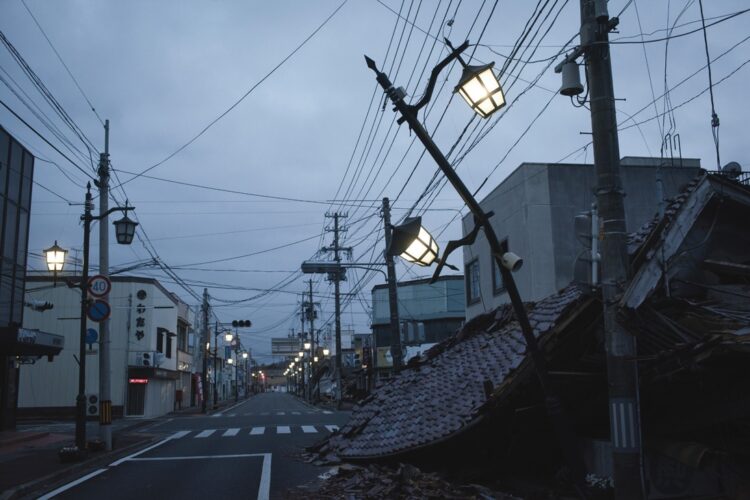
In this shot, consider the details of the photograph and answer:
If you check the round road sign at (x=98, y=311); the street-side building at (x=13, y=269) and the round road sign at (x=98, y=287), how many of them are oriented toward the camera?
2

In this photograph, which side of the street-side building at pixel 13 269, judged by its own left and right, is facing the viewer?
right

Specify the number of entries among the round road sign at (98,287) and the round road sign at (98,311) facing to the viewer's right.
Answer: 0

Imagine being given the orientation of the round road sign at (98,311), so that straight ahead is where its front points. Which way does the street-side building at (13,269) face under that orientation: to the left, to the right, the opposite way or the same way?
to the left

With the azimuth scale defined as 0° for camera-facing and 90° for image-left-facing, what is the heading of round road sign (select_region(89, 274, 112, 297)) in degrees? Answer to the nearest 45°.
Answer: approximately 0°

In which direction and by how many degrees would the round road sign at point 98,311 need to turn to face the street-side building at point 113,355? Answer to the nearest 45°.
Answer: approximately 180°

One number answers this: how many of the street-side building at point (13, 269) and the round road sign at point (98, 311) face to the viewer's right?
1

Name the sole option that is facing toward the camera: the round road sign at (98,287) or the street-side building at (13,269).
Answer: the round road sign

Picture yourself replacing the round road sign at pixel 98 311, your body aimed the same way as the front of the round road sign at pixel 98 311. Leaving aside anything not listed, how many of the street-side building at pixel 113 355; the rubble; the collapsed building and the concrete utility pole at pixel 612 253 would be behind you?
1

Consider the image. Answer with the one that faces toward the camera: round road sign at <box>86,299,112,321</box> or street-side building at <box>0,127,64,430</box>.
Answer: the round road sign

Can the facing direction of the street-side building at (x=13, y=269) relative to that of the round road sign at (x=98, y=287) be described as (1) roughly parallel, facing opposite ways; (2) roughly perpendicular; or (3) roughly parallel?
roughly perpendicular

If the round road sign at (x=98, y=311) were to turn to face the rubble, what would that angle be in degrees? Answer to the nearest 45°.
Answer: approximately 45° to its left

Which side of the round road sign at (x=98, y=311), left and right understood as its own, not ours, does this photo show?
front

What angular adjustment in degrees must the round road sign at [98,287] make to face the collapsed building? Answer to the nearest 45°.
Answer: approximately 45° to its left
